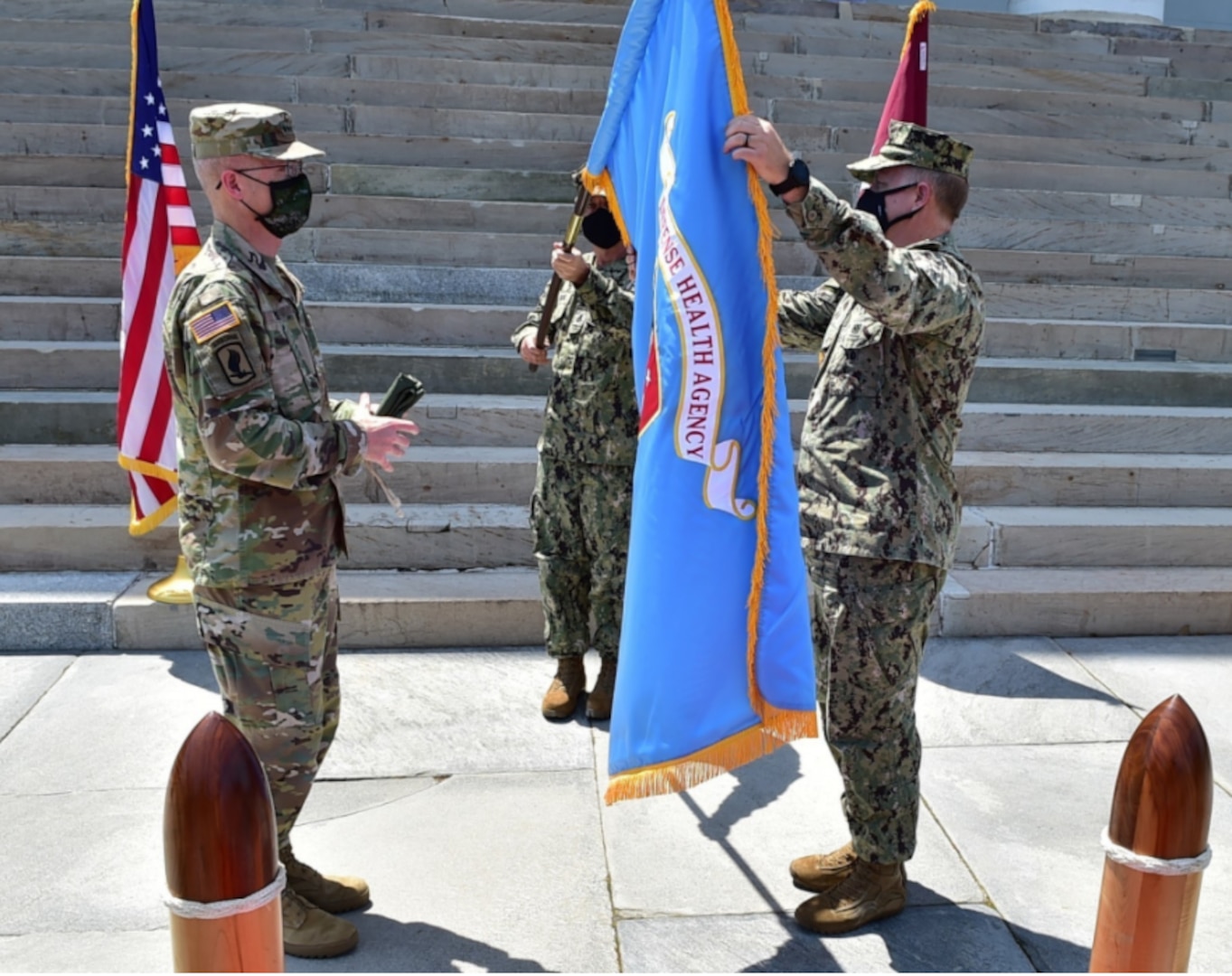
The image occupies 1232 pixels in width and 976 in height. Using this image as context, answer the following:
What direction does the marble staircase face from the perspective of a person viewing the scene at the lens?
facing the viewer

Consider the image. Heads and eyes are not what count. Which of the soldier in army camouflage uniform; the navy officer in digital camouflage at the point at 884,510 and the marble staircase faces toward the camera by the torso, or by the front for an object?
the marble staircase

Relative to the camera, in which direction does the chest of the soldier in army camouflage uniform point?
to the viewer's right

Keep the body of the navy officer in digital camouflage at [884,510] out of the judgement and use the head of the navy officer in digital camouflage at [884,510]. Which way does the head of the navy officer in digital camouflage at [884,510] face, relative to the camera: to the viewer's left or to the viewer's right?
to the viewer's left

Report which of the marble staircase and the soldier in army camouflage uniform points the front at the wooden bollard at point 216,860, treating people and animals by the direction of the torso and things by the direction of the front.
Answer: the marble staircase

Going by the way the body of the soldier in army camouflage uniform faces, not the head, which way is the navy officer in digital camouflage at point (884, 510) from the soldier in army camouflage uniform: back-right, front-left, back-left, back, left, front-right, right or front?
front

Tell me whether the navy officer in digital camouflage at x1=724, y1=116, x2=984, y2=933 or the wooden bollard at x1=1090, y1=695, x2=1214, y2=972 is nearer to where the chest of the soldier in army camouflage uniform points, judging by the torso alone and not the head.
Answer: the navy officer in digital camouflage

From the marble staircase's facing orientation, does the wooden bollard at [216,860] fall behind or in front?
in front

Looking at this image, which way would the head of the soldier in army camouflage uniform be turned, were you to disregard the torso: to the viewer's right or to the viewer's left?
to the viewer's right

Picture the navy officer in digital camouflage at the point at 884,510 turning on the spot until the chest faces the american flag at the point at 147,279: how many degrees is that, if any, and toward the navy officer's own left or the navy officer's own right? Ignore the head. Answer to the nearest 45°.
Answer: approximately 45° to the navy officer's own right

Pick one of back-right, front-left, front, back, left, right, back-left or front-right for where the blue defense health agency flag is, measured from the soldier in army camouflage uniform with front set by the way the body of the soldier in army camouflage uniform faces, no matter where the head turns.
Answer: front

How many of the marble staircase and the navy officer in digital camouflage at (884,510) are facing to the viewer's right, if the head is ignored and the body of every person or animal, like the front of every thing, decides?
0

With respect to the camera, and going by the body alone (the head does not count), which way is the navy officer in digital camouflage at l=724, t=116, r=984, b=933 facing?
to the viewer's left

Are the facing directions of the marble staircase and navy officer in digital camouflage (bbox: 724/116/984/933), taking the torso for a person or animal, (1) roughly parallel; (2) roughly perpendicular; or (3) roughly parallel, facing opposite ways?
roughly perpendicular
